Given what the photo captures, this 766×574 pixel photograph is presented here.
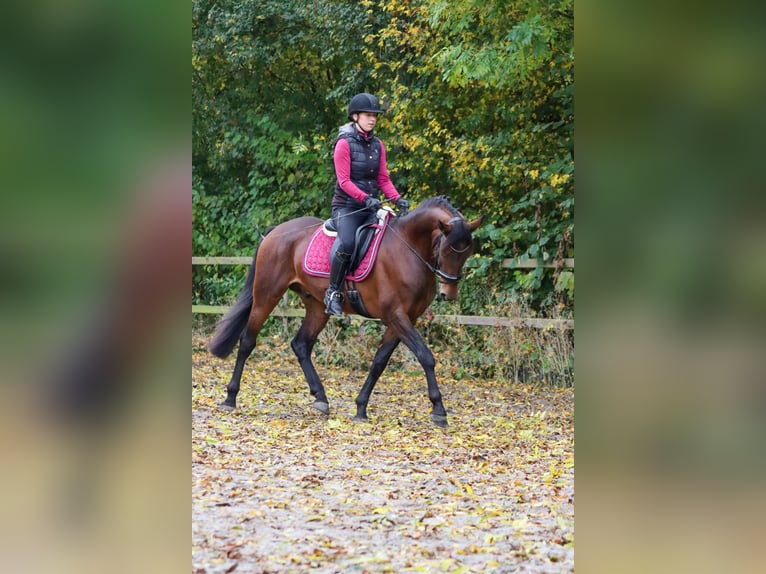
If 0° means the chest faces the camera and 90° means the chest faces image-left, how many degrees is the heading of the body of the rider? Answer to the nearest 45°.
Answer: approximately 315°

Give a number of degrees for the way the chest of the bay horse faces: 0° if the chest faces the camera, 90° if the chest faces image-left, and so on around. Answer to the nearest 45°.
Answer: approximately 315°
